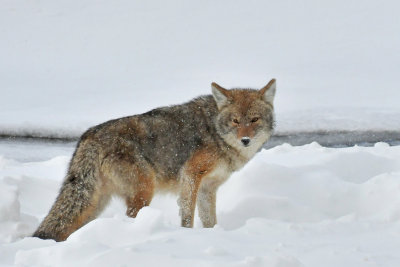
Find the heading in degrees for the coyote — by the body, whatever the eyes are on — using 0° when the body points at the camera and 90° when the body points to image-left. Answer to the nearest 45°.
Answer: approximately 270°
